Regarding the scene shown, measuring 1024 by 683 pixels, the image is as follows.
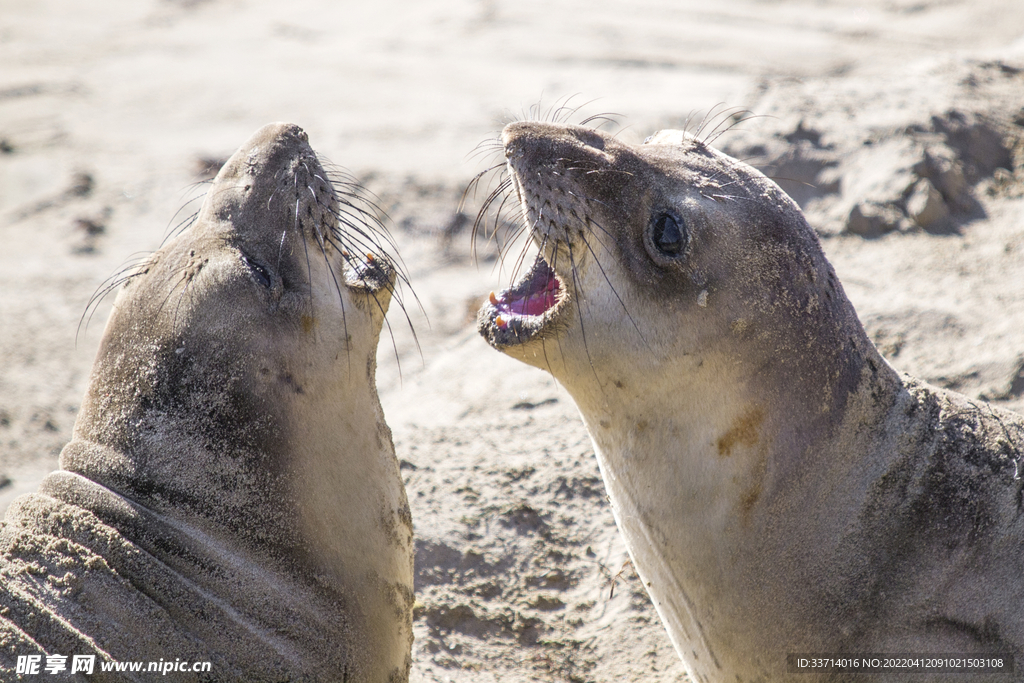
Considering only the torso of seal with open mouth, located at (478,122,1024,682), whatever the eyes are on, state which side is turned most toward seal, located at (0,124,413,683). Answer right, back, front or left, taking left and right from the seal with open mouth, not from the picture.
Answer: front

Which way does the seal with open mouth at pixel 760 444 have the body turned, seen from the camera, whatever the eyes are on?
to the viewer's left
